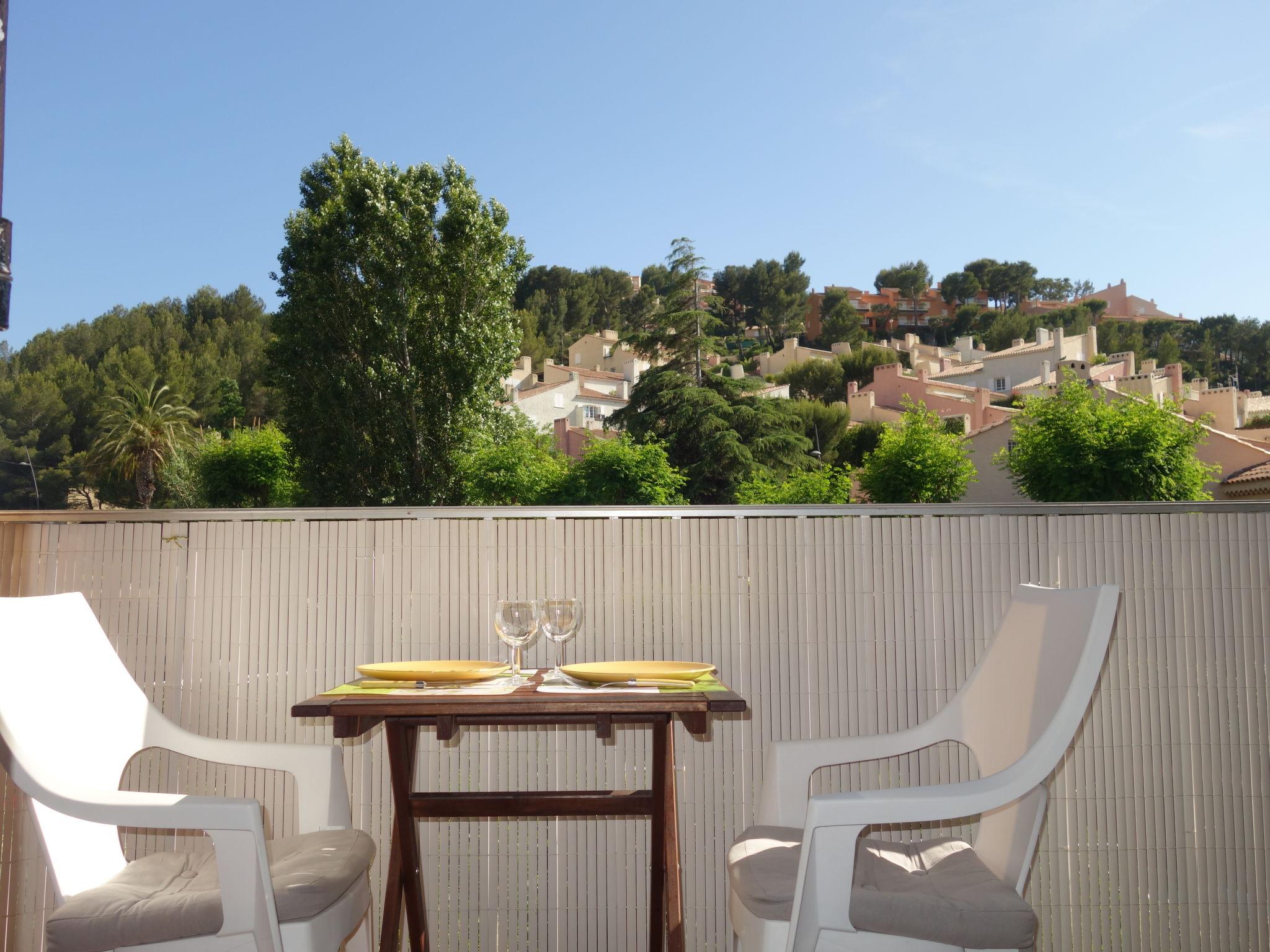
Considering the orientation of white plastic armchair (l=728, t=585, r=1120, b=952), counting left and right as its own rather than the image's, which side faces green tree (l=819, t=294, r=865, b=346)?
right

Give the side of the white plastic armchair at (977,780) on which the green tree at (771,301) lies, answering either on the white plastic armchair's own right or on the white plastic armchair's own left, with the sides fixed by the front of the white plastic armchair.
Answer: on the white plastic armchair's own right

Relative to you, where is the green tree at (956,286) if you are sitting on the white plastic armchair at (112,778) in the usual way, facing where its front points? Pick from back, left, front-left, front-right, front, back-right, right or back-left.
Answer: left

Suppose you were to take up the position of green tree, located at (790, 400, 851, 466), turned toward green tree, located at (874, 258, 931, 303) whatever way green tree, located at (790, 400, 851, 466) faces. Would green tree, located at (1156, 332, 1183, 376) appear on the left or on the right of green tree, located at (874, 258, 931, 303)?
right

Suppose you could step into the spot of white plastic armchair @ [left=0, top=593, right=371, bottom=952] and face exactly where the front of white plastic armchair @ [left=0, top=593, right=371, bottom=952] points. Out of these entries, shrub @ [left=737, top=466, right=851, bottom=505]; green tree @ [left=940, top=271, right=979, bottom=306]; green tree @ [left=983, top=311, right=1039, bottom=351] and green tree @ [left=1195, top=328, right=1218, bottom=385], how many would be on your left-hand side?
4

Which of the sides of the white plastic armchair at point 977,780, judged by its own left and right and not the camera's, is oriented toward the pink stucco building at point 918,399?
right

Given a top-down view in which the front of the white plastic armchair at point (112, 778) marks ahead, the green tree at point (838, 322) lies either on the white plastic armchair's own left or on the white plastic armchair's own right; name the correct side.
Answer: on the white plastic armchair's own left

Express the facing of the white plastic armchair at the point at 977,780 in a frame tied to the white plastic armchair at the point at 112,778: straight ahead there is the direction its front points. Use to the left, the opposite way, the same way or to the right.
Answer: the opposite way

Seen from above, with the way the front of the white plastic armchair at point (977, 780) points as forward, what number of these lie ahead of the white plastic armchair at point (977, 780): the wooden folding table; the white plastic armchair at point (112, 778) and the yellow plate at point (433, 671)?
3

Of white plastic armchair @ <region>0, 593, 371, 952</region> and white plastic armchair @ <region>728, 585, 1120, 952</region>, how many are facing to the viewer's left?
1

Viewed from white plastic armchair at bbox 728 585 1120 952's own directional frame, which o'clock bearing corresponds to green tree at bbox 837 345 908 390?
The green tree is roughly at 3 o'clock from the white plastic armchair.

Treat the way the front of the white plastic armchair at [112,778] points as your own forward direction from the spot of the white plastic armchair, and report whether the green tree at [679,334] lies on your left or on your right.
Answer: on your left

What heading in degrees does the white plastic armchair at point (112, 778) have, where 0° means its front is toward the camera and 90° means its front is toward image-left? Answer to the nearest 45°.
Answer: approximately 315°

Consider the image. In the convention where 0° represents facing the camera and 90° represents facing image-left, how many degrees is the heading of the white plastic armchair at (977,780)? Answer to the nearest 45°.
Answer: approximately 90°

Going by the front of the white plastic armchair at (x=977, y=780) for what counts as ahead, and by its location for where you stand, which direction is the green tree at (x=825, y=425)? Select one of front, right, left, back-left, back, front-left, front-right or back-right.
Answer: right

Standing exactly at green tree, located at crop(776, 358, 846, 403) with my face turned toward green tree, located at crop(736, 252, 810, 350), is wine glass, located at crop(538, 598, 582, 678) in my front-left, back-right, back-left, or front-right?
back-left
